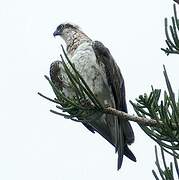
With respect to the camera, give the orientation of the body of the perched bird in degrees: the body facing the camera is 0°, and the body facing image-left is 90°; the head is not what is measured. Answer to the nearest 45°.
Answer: approximately 45°
